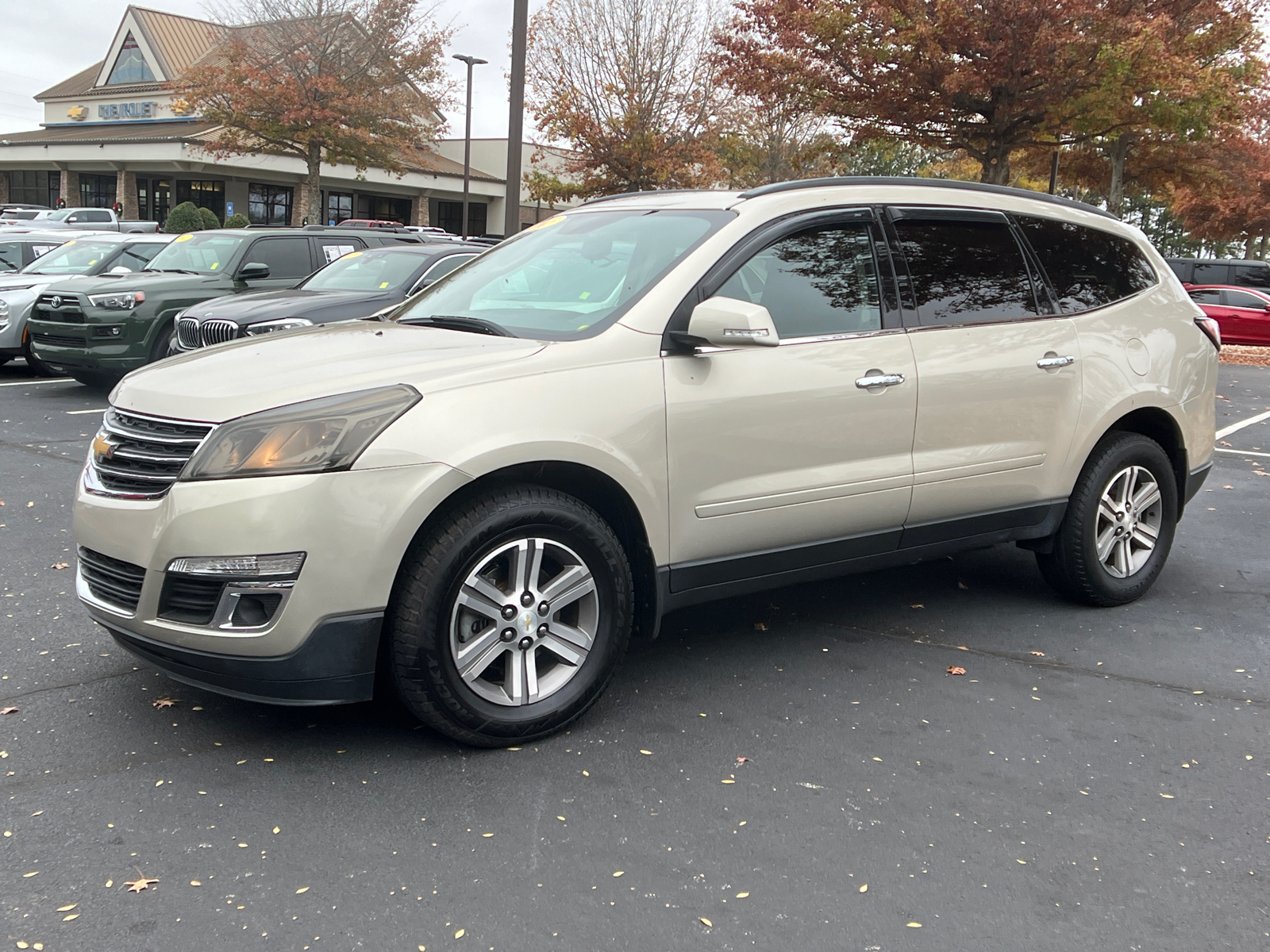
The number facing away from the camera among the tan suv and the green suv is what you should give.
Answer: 0

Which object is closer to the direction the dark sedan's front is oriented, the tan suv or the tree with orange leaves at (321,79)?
the tan suv

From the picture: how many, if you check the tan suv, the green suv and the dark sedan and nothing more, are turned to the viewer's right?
0

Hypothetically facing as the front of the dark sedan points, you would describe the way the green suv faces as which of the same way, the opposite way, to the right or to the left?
the same way

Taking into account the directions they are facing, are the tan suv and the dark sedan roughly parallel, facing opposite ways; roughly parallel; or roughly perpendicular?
roughly parallel

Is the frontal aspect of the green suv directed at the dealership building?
no

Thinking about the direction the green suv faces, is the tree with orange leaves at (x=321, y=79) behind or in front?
behind

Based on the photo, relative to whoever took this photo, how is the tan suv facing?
facing the viewer and to the left of the viewer

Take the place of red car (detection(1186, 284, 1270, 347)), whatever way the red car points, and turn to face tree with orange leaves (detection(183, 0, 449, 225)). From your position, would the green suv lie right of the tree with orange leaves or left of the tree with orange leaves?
left

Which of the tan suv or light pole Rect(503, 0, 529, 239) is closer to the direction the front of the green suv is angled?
the tan suv

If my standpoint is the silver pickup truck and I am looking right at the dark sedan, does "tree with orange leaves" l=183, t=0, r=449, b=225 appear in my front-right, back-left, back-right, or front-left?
front-left

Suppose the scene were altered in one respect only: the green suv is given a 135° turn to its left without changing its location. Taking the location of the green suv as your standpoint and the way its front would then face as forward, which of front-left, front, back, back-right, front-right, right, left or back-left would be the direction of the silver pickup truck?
left

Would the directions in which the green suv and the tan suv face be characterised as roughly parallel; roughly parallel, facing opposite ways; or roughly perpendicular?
roughly parallel

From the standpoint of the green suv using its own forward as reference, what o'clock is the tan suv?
The tan suv is roughly at 10 o'clock from the green suv.

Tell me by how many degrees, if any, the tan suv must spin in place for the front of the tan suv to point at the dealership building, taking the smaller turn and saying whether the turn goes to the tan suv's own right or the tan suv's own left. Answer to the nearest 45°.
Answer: approximately 90° to the tan suv's own right
